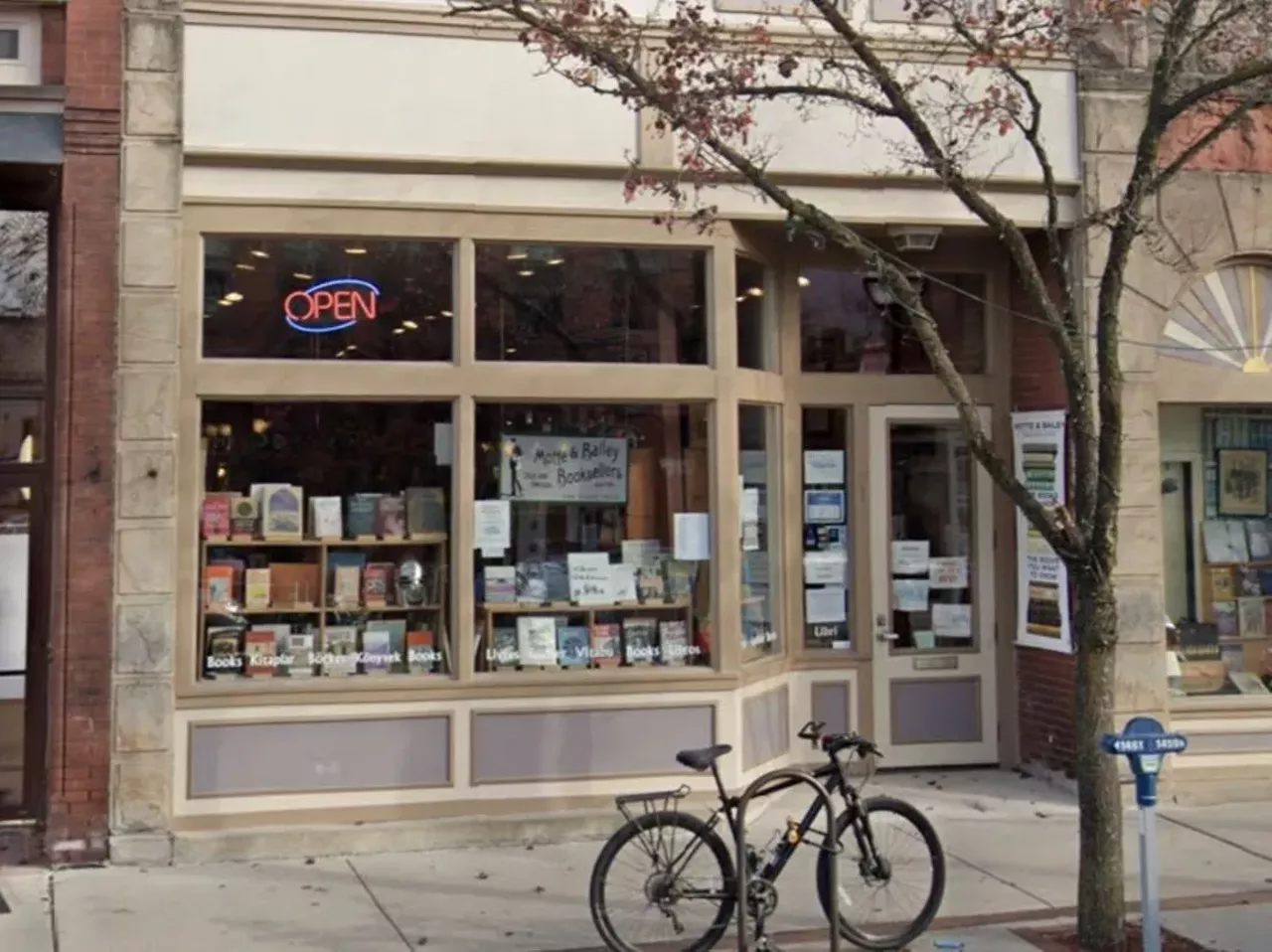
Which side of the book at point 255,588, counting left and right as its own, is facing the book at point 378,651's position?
left

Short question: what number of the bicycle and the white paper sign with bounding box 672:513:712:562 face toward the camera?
1

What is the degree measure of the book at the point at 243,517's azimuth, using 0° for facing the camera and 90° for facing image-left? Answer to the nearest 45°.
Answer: approximately 0°

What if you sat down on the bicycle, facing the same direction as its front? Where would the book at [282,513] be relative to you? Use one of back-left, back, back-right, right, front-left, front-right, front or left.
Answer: back-left

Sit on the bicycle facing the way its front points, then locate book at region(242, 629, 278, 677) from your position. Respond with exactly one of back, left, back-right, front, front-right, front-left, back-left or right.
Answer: back-left

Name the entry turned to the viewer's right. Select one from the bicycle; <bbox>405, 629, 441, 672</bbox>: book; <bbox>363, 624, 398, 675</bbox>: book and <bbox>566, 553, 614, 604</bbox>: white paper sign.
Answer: the bicycle

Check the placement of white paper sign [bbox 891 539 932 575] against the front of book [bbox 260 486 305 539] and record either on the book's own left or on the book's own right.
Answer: on the book's own left

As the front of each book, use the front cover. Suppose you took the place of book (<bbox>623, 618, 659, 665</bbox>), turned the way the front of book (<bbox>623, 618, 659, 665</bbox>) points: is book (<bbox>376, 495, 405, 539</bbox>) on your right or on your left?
on your right

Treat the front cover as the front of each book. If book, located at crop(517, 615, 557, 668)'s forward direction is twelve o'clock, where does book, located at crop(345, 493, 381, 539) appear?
book, located at crop(345, 493, 381, 539) is roughly at 3 o'clock from book, located at crop(517, 615, 557, 668).
